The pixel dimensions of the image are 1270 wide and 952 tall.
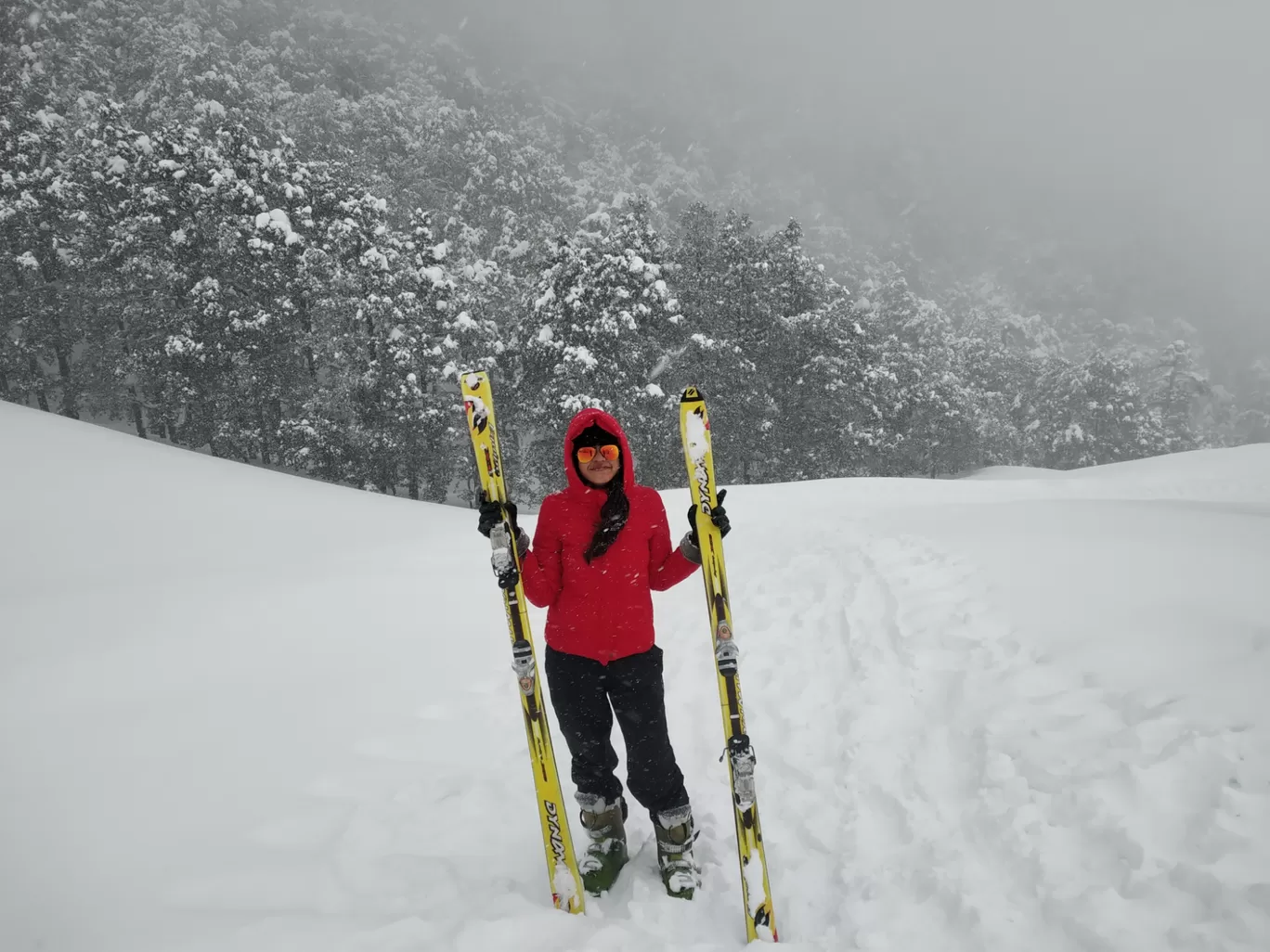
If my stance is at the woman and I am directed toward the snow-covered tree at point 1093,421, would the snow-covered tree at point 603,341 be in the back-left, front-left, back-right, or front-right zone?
front-left

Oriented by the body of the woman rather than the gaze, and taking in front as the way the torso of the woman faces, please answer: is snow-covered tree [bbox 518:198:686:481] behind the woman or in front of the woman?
behind

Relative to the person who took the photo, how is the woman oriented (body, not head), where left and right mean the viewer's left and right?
facing the viewer

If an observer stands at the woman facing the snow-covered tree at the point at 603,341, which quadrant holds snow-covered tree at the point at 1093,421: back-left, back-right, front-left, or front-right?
front-right

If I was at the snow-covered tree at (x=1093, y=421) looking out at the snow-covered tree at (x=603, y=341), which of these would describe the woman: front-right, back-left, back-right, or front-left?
front-left

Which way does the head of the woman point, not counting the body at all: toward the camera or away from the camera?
toward the camera

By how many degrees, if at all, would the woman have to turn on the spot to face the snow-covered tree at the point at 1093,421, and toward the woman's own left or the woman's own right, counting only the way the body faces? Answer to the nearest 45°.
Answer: approximately 135° to the woman's own left
